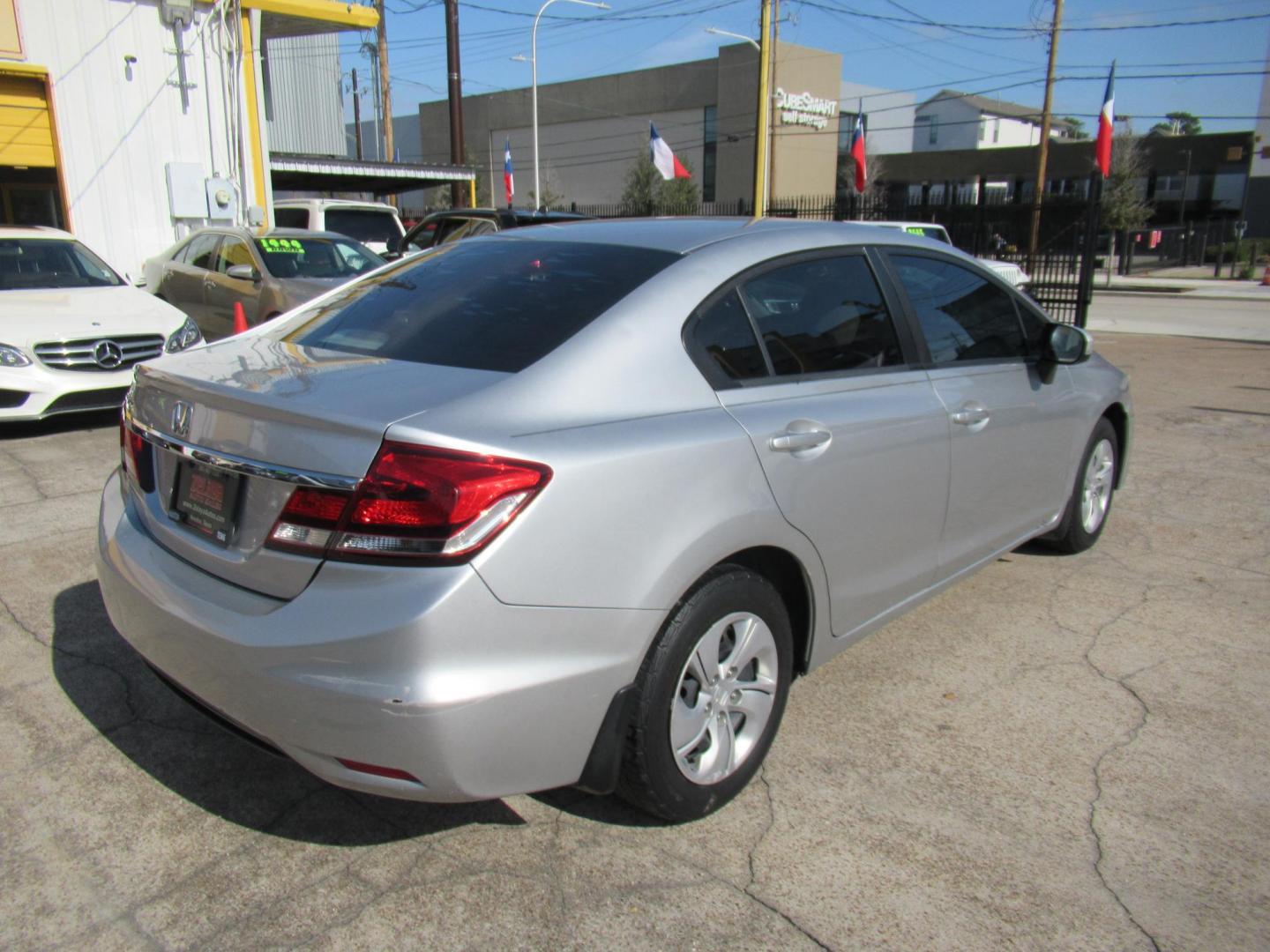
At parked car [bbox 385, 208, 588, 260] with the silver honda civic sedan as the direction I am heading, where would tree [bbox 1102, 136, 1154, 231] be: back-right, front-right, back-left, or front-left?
back-left

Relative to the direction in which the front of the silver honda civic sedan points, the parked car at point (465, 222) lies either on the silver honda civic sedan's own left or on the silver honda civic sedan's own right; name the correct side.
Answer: on the silver honda civic sedan's own left

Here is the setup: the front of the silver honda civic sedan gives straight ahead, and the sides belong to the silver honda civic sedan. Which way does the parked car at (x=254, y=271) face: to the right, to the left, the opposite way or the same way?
to the right

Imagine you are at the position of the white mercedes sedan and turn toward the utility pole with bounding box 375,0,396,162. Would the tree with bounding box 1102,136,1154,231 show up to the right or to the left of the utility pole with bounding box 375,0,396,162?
right

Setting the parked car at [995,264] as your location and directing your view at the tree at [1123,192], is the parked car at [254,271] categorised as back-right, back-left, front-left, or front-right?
back-left

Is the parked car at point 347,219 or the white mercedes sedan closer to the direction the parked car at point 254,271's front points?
the white mercedes sedan

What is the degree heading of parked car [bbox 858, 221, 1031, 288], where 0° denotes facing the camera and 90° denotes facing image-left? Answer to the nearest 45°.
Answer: approximately 315°

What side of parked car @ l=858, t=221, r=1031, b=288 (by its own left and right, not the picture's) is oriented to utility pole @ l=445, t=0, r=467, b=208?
back

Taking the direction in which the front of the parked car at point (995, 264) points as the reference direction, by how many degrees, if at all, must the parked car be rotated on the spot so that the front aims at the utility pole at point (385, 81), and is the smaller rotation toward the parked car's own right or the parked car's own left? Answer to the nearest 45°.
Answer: approximately 180°

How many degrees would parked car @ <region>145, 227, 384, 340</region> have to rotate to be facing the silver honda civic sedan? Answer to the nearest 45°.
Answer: approximately 45° to its right

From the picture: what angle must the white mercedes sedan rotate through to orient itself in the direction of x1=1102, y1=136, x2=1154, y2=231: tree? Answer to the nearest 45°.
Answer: approximately 90° to its left
